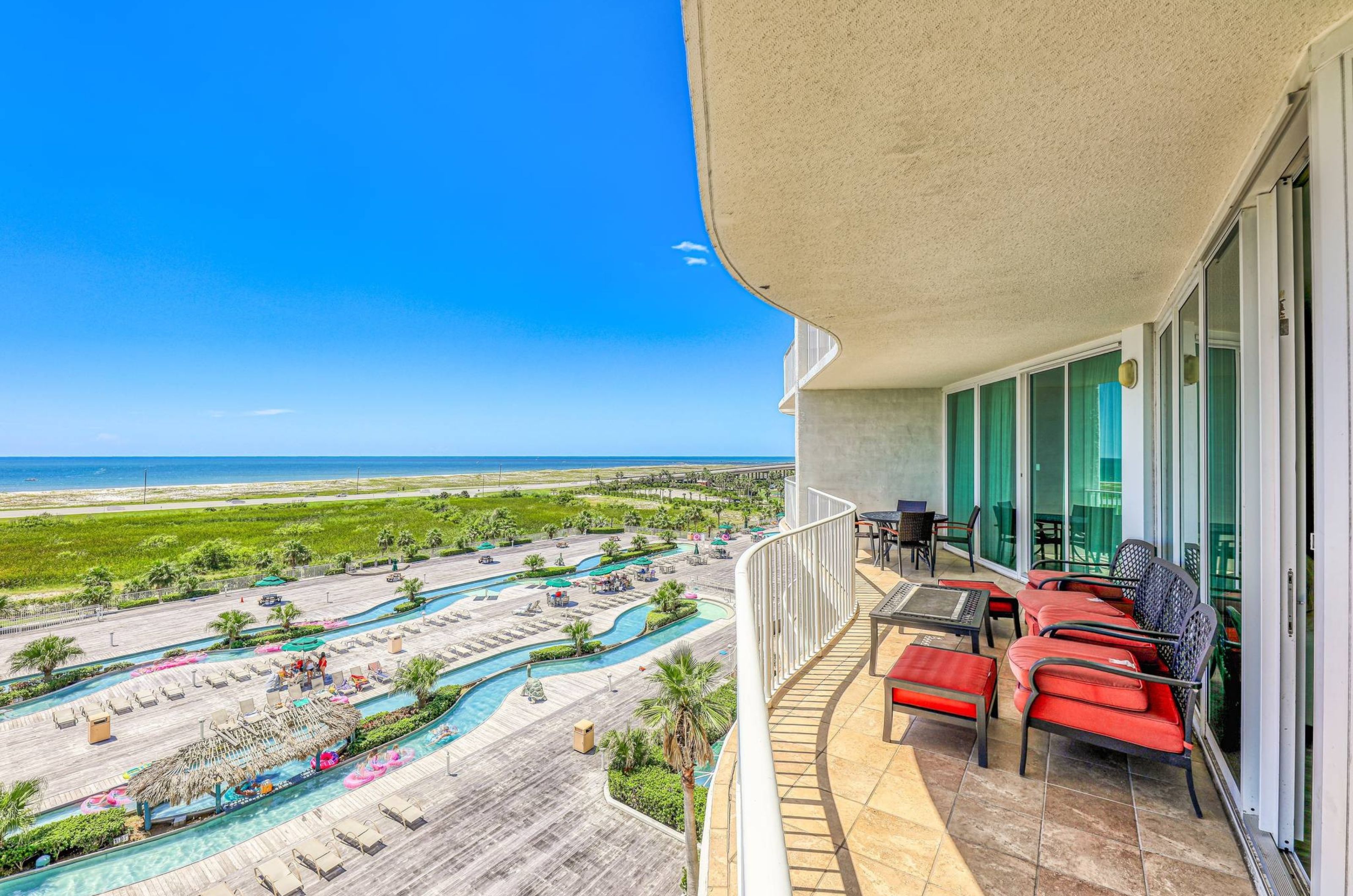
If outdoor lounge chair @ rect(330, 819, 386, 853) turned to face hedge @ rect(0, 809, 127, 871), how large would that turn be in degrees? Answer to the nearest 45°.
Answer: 0° — it already faces it

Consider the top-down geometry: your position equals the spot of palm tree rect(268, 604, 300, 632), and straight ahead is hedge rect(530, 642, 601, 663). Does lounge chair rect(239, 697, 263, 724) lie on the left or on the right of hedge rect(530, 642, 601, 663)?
right

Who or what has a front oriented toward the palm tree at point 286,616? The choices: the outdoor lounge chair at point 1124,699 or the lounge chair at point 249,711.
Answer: the outdoor lounge chair

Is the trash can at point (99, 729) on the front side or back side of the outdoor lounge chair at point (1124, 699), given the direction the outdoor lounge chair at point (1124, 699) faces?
on the front side

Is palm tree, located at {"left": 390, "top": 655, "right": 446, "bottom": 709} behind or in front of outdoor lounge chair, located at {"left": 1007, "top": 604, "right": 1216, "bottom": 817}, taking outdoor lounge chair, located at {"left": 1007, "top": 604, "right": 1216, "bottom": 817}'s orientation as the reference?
in front

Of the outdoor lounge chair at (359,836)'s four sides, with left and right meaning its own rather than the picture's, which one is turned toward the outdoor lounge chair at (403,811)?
right

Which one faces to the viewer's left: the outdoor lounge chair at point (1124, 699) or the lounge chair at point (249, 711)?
the outdoor lounge chair

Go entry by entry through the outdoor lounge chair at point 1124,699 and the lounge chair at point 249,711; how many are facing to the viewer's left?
1

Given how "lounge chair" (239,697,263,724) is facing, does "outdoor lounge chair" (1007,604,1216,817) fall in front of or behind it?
in front

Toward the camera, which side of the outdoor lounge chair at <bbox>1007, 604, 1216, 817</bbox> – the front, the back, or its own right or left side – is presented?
left
